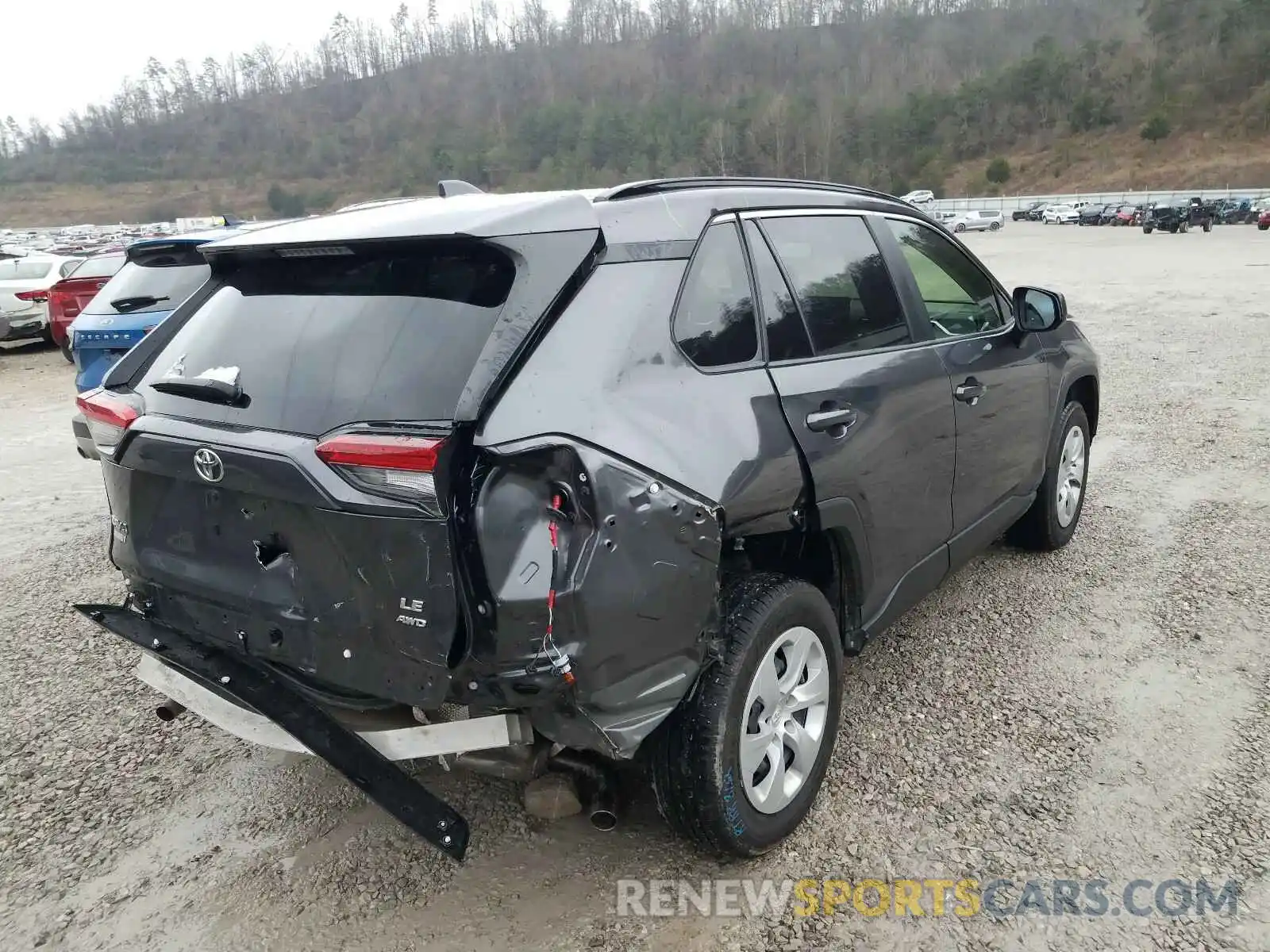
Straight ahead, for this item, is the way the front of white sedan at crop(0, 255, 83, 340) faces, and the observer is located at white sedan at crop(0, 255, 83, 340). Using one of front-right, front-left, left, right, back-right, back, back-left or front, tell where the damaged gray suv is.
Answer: back-right

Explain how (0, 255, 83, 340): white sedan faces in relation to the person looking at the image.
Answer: facing away from the viewer and to the right of the viewer

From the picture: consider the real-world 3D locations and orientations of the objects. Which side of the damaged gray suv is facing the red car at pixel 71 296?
left

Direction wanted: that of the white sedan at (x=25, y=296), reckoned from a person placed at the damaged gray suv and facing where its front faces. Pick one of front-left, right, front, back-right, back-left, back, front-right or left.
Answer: left

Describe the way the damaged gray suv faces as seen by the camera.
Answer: facing away from the viewer and to the right of the viewer

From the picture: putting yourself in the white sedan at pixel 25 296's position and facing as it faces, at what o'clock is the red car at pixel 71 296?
The red car is roughly at 4 o'clock from the white sedan.
